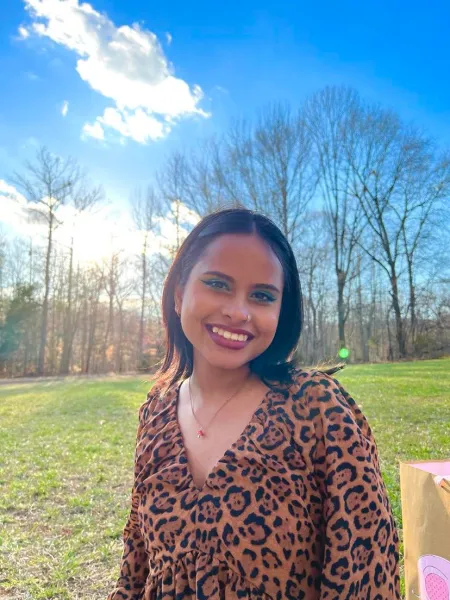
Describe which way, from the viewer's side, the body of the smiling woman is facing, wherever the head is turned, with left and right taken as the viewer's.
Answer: facing the viewer and to the left of the viewer

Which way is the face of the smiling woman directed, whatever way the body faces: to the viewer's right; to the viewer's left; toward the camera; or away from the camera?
toward the camera
